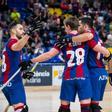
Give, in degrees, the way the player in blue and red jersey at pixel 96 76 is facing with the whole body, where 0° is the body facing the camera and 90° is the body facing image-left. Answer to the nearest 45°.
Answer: approximately 90°

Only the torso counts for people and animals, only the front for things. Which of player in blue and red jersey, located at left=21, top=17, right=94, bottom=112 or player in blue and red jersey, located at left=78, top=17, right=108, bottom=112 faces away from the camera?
player in blue and red jersey, located at left=21, top=17, right=94, bottom=112

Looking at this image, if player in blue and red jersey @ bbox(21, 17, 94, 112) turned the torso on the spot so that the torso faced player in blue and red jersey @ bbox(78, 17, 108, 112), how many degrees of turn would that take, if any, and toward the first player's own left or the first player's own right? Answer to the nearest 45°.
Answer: approximately 45° to the first player's own right

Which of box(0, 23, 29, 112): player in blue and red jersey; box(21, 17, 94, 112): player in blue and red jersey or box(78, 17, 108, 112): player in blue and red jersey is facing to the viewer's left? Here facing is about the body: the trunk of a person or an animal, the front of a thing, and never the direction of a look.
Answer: box(78, 17, 108, 112): player in blue and red jersey

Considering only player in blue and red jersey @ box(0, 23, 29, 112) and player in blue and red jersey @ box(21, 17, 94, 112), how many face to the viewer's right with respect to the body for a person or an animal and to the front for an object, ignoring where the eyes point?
1

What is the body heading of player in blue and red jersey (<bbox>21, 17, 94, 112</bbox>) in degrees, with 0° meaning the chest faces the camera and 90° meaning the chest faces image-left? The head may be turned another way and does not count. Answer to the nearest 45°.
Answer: approximately 180°

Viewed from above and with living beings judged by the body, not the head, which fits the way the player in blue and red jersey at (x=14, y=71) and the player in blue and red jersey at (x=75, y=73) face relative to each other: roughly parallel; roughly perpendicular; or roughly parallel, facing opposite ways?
roughly perpendicular

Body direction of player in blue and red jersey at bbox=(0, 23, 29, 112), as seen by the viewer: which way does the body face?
to the viewer's right

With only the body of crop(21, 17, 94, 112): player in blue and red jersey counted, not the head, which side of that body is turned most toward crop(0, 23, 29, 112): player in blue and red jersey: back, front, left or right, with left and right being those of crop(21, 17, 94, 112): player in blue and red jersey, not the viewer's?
left
